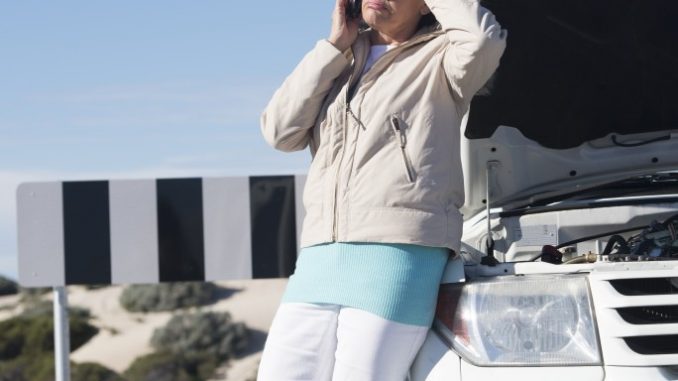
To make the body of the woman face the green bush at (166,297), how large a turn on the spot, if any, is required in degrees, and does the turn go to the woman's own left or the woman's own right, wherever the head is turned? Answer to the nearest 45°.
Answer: approximately 135° to the woman's own right

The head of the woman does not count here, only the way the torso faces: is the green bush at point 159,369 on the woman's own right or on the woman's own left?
on the woman's own right

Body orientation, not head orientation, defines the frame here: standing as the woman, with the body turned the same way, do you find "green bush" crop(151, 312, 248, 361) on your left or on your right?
on your right

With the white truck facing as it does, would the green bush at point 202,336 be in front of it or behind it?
behind

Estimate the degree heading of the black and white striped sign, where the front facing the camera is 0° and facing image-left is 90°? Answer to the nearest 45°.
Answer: approximately 0°

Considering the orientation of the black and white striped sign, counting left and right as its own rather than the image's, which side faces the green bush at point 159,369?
back

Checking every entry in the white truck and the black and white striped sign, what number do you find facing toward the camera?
2

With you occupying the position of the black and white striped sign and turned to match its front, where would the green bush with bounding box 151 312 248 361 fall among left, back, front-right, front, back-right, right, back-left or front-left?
back

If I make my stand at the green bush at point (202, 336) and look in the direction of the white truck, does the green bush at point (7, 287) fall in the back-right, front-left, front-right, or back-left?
back-right
